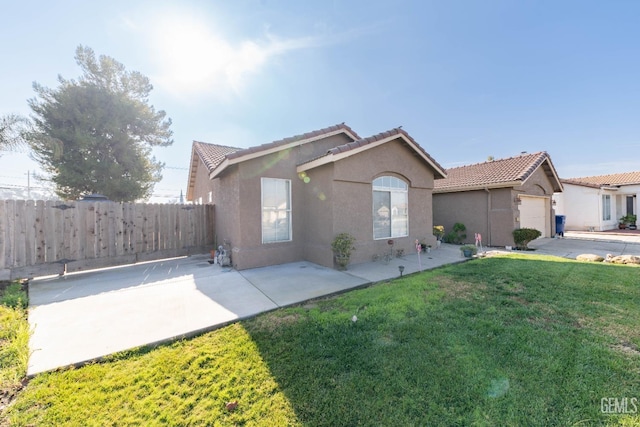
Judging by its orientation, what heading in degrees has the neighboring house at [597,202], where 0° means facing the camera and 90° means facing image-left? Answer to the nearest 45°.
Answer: approximately 315°

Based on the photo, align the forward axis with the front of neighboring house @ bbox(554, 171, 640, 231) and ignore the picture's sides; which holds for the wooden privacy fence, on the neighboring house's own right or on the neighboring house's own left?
on the neighboring house's own right

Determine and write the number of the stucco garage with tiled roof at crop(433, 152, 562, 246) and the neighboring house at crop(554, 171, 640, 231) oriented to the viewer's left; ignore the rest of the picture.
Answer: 0

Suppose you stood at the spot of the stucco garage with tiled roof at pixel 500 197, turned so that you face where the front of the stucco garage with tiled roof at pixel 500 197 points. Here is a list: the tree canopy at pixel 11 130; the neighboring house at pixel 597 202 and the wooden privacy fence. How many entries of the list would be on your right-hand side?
2

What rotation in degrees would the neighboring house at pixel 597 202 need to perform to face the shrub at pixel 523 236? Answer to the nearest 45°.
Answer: approximately 45° to its right

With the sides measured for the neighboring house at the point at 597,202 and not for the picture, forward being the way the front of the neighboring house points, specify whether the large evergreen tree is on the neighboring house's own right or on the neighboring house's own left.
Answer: on the neighboring house's own right

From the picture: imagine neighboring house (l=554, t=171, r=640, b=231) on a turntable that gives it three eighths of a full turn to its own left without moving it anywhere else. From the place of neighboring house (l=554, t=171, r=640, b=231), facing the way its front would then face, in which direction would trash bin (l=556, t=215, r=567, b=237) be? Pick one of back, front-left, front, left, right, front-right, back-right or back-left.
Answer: back

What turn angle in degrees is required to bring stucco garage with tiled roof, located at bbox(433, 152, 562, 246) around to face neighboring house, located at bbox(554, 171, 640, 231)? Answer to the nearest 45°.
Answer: approximately 90° to its left
